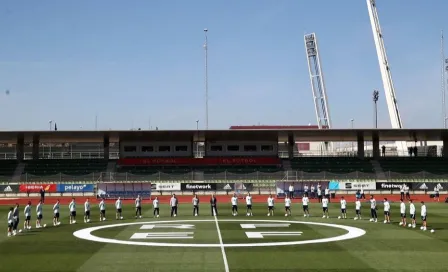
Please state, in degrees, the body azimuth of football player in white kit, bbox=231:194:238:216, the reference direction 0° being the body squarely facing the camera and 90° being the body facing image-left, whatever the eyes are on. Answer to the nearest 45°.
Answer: approximately 0°

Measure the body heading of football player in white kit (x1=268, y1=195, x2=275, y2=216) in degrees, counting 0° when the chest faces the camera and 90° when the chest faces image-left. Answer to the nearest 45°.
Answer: approximately 0°

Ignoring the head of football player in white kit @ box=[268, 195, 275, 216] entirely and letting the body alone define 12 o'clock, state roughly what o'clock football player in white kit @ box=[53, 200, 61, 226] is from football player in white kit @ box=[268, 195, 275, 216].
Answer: football player in white kit @ box=[53, 200, 61, 226] is roughly at 2 o'clock from football player in white kit @ box=[268, 195, 275, 216].

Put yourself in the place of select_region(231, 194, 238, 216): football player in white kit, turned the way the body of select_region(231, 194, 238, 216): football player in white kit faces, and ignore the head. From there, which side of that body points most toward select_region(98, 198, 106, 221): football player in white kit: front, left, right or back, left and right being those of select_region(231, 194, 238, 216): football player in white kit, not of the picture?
right

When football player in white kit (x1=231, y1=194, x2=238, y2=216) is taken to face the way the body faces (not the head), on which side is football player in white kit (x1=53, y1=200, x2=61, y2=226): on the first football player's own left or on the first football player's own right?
on the first football player's own right

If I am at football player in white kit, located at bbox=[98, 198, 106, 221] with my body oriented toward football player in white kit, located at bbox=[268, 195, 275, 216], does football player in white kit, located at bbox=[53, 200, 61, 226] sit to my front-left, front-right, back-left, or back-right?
back-right

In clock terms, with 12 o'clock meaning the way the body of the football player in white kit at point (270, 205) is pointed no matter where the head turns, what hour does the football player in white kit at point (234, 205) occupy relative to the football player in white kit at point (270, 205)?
the football player in white kit at point (234, 205) is roughly at 3 o'clock from the football player in white kit at point (270, 205).

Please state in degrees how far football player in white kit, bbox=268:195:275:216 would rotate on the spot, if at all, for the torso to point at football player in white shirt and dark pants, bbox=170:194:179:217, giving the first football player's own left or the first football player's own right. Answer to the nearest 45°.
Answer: approximately 90° to the first football player's own right

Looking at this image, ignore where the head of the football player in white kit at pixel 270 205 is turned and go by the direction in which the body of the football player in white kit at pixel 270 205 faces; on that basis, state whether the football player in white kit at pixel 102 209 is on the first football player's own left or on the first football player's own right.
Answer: on the first football player's own right

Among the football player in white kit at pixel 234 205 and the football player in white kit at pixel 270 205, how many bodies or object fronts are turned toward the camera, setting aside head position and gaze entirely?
2

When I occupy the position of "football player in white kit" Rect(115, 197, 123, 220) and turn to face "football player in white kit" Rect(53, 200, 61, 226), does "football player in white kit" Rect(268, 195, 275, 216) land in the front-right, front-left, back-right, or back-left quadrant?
back-left
